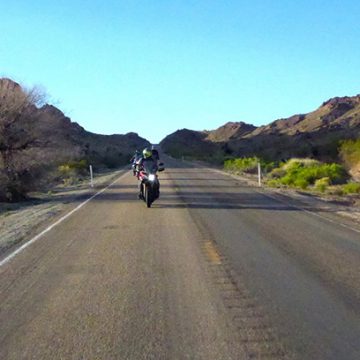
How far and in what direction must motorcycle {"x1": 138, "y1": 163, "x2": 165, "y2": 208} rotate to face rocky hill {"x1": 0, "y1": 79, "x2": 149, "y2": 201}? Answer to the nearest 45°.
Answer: approximately 135° to its right

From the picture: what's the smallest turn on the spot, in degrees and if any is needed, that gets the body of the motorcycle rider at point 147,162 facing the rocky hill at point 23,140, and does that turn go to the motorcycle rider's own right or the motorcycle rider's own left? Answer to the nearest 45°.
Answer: approximately 135° to the motorcycle rider's own right

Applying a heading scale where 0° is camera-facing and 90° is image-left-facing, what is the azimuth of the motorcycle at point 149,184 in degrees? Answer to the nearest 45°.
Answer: approximately 0°
